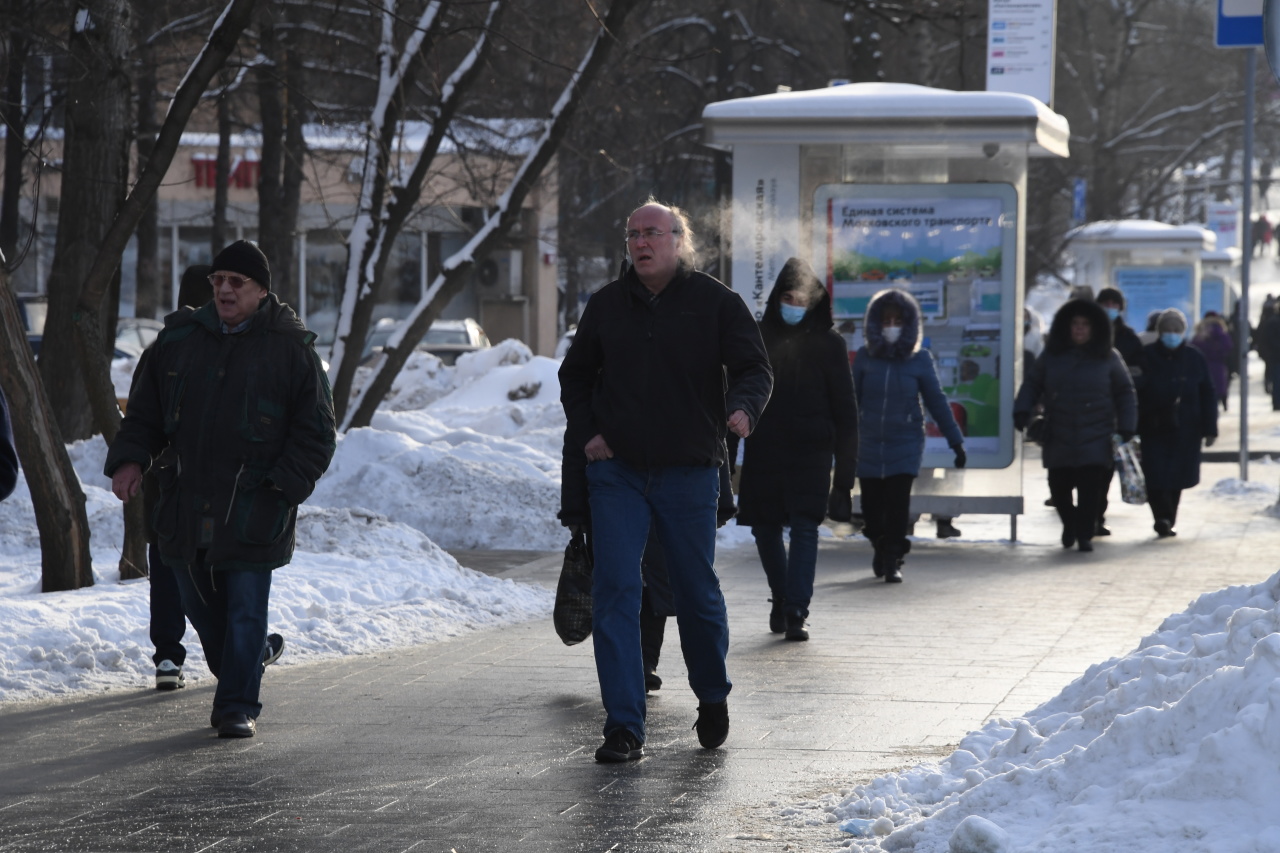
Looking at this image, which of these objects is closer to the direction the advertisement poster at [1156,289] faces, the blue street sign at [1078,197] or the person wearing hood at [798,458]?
the person wearing hood

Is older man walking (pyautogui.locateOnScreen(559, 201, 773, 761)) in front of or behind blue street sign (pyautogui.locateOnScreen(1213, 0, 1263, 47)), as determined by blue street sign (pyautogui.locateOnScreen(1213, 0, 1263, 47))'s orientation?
in front

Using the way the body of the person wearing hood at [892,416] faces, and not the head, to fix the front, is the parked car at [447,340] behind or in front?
behind

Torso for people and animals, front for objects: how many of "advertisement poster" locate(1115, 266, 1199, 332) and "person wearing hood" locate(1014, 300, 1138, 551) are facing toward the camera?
2

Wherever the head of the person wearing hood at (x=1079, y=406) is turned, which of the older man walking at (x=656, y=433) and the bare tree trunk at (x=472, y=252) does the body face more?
the older man walking

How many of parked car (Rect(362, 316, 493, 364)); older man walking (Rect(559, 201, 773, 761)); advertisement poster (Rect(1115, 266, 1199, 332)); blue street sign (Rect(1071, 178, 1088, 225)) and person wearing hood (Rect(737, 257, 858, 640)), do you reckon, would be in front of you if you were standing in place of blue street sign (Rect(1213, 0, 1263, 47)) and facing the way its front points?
2

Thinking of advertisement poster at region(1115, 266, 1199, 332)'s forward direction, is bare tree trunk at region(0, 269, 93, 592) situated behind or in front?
in front
